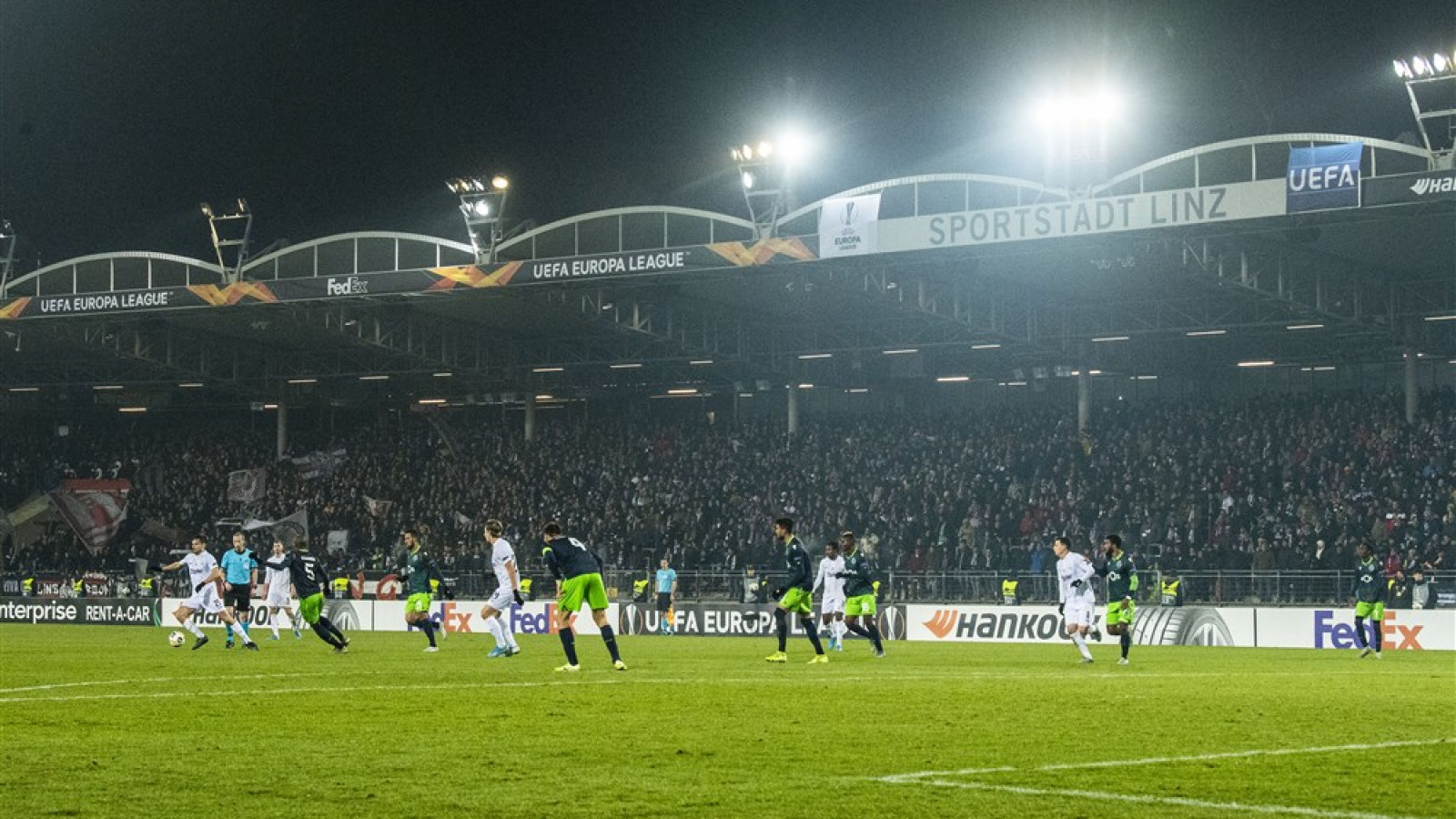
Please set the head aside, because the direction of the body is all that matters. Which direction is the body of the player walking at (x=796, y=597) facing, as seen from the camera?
to the viewer's left

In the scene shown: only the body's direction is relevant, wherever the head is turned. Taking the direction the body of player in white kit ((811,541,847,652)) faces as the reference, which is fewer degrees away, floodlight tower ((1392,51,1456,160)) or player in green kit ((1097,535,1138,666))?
the player in green kit

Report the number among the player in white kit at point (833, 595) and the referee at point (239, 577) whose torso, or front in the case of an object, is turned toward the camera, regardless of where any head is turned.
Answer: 2

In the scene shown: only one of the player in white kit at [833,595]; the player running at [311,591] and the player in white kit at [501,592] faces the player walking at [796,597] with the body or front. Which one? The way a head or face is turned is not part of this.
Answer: the player in white kit at [833,595]

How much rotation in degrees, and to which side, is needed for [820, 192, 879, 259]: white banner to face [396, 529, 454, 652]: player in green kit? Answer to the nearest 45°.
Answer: approximately 45° to its right

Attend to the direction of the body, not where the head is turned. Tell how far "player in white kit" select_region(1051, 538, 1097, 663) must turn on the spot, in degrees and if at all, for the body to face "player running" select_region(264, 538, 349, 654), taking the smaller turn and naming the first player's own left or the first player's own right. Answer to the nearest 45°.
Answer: approximately 45° to the first player's own right

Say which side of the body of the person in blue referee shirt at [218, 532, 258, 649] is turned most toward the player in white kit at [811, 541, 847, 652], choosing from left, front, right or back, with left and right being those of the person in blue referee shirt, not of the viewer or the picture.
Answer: left

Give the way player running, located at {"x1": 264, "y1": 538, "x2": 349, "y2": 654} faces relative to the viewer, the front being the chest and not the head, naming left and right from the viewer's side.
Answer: facing away from the viewer and to the left of the viewer

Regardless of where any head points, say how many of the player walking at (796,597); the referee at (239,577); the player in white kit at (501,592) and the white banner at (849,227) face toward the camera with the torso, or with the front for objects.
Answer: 2

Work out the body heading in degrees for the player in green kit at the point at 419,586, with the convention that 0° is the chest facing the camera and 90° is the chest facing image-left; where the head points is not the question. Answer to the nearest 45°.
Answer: approximately 45°

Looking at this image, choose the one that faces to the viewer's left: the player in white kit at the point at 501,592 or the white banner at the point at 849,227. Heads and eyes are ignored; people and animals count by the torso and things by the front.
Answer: the player in white kit

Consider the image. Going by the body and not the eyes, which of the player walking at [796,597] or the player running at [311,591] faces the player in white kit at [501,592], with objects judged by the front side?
the player walking at [796,597]
